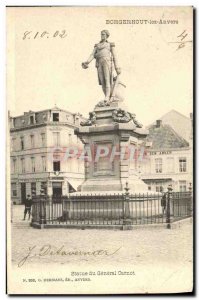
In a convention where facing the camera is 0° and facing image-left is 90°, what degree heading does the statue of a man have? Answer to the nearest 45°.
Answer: approximately 45°
